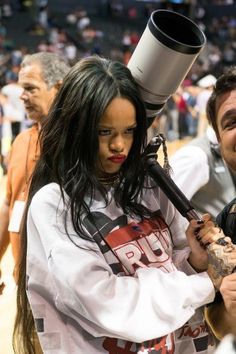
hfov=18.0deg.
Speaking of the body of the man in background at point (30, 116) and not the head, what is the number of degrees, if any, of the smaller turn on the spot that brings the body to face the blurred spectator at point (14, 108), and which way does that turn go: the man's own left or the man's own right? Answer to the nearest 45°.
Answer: approximately 135° to the man's own right

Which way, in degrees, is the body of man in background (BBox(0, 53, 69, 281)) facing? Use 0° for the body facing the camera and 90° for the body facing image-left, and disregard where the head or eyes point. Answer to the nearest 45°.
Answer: approximately 45°

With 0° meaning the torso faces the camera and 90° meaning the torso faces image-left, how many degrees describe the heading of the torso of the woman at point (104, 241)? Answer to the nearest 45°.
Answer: approximately 315°
